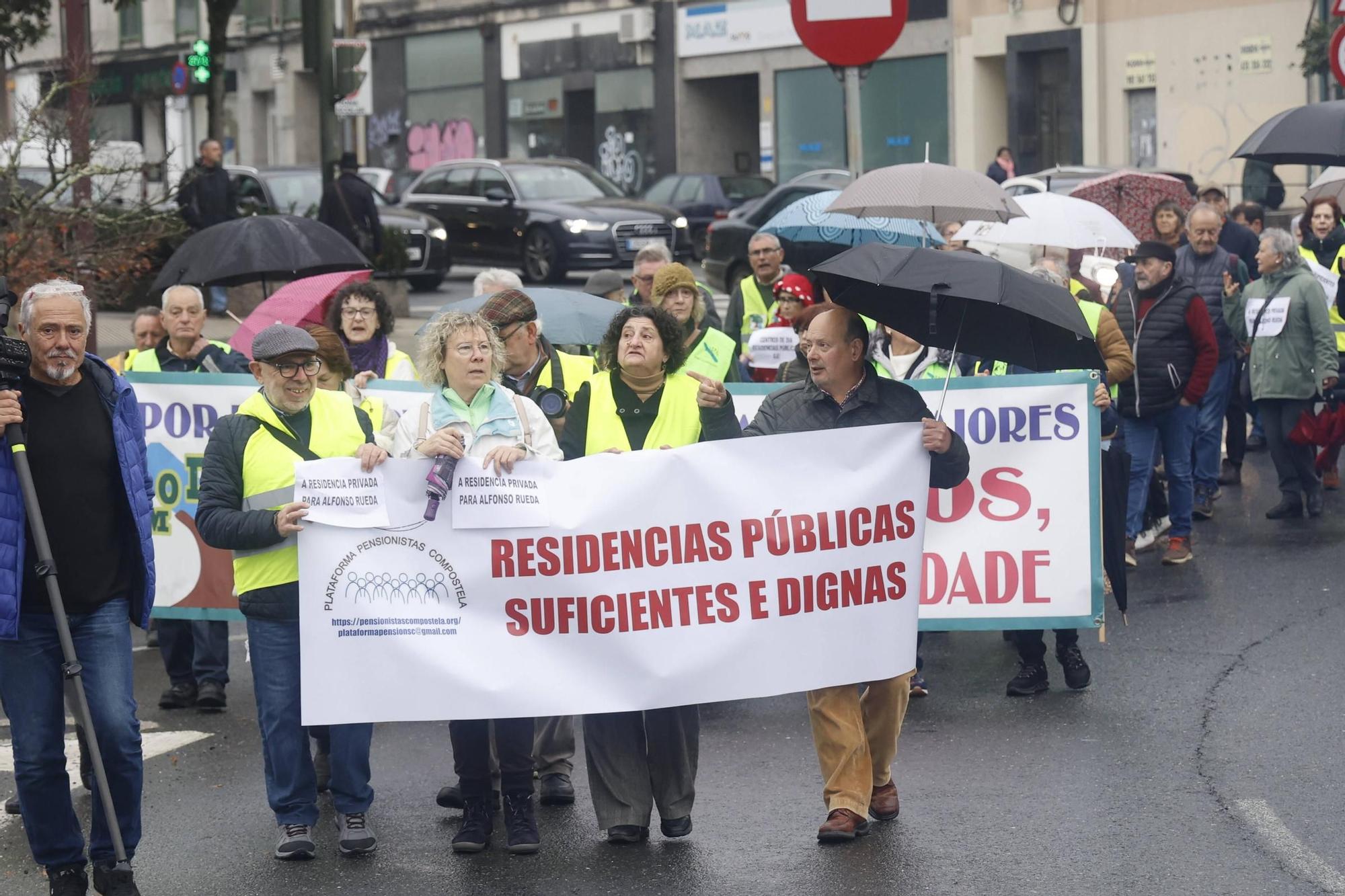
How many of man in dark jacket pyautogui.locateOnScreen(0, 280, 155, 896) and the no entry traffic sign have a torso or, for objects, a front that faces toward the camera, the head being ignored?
2

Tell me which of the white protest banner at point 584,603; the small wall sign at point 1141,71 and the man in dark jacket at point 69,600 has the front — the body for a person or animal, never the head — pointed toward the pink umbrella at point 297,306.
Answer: the small wall sign

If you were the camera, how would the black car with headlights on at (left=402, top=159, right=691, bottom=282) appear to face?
facing the viewer and to the right of the viewer

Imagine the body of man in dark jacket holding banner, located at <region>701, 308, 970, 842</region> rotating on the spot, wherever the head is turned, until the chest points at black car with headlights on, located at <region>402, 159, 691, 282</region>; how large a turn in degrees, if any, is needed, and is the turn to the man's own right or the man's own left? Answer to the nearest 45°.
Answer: approximately 135° to the man's own right

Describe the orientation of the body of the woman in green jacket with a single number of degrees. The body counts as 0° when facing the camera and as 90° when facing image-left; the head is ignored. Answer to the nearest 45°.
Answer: approximately 45°

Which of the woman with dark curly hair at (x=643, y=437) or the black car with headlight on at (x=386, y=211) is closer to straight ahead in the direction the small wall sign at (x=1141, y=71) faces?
the woman with dark curly hair

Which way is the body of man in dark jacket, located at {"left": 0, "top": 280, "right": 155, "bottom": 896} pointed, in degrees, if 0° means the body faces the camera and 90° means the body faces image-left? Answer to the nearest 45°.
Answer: approximately 0°

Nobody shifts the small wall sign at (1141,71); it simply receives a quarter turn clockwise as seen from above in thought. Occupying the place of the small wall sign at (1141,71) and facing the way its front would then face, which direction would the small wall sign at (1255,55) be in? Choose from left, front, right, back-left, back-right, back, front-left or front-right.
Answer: back-left

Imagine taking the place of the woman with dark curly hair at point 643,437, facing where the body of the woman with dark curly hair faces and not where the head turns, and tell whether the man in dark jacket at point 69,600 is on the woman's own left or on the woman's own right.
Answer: on the woman's own right

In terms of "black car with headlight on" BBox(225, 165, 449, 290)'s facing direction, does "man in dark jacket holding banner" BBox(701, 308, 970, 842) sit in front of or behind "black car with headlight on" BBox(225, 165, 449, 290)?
in front

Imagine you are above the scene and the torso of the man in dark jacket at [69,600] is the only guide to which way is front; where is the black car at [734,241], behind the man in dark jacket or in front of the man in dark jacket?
behind
